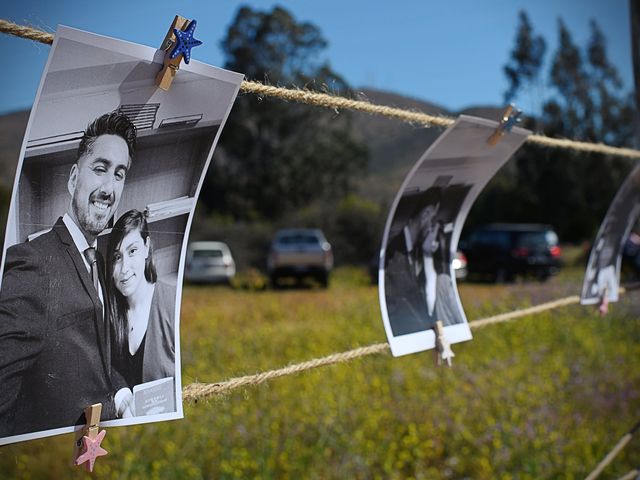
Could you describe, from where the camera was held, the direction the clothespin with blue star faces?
facing the viewer and to the right of the viewer

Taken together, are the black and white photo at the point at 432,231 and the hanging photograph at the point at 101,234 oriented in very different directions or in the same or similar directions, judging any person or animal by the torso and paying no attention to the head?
same or similar directions

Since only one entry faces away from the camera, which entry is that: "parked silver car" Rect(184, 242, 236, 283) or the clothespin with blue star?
the parked silver car

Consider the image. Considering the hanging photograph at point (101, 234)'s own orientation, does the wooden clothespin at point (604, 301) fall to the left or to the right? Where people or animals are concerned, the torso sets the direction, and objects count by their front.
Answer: on its left

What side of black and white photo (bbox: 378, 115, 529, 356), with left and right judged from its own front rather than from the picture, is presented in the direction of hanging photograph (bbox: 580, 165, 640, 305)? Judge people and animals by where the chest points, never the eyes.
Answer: left

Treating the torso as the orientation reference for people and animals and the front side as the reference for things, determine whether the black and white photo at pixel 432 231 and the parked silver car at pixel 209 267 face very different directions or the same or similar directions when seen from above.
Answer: very different directions

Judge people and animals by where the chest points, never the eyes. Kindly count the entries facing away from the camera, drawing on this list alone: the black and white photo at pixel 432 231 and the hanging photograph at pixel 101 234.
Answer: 0

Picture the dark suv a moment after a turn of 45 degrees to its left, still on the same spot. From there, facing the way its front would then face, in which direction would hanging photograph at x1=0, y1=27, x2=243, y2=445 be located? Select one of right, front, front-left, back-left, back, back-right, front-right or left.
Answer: left

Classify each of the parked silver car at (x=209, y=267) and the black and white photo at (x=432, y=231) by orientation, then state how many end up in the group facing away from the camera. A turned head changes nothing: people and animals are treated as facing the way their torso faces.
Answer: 1

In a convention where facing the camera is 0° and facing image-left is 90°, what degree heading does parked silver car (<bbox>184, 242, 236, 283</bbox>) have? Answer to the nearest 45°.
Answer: approximately 180°

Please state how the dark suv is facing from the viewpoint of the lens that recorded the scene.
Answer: facing away from the viewer and to the left of the viewer

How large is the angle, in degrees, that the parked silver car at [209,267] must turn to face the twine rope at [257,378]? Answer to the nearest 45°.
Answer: approximately 180°

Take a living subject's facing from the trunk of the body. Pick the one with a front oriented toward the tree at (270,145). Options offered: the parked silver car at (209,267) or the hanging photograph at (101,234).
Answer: the parked silver car

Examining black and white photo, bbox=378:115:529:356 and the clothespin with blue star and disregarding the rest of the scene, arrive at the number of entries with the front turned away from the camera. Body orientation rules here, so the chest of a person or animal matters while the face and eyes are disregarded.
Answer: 0

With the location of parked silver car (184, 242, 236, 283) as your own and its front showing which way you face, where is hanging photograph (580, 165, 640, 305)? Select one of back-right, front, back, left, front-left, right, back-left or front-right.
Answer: back

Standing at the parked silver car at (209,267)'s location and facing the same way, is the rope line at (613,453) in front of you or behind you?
behind
